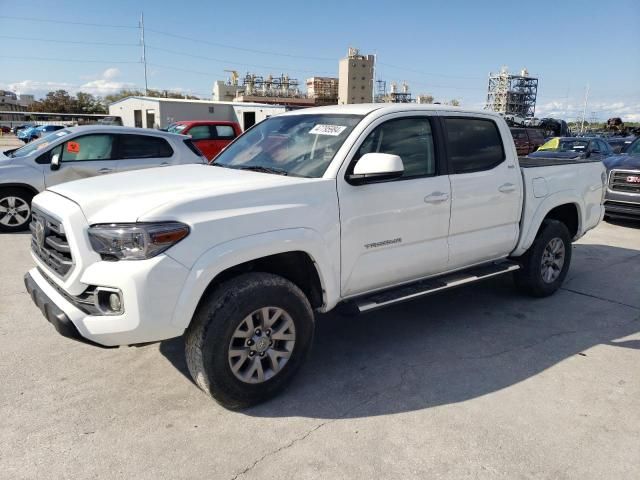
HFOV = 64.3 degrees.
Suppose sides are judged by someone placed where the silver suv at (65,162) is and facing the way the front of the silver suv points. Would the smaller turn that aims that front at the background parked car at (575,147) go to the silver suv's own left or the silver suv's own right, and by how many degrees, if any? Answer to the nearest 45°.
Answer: approximately 180°

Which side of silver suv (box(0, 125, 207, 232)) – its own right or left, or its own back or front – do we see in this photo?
left

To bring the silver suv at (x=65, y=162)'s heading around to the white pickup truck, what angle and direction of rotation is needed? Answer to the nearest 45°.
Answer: approximately 90° to its left

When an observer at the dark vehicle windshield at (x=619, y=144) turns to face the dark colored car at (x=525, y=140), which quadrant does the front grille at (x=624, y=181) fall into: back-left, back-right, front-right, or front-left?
back-left

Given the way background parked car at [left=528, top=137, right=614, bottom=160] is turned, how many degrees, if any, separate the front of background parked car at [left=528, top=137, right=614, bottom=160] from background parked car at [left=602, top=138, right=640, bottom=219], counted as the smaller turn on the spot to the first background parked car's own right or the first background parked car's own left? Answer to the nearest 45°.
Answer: approximately 45° to the first background parked car's own left

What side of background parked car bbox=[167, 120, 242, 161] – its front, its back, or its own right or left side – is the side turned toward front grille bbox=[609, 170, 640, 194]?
left

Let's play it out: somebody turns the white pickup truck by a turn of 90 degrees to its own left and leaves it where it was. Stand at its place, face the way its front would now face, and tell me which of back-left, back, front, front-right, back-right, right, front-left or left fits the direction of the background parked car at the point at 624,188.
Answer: left

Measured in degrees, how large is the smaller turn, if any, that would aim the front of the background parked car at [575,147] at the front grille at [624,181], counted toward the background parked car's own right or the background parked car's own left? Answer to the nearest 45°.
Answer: approximately 45° to the background parked car's own left

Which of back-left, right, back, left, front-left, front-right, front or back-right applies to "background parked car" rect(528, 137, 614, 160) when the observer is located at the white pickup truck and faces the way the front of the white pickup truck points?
back

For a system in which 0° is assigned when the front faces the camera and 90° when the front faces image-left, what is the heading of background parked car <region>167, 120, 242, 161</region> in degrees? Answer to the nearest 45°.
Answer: approximately 45°

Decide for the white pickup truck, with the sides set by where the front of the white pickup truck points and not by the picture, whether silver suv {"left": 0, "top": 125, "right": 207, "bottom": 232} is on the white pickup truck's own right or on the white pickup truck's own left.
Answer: on the white pickup truck's own right

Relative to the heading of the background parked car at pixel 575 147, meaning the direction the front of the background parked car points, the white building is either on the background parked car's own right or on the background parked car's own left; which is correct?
on the background parked car's own right
